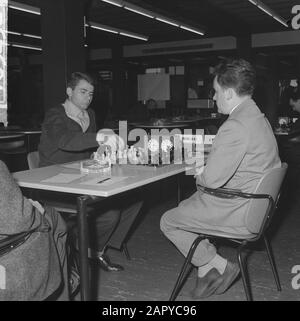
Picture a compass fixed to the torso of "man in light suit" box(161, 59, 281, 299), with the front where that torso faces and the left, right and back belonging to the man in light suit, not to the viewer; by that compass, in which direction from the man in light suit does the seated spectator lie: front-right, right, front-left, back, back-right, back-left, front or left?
left

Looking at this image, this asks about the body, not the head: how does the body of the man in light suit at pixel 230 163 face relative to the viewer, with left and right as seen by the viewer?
facing away from the viewer and to the left of the viewer

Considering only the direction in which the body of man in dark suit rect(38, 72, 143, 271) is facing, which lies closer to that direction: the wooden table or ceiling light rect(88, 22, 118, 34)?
the wooden table

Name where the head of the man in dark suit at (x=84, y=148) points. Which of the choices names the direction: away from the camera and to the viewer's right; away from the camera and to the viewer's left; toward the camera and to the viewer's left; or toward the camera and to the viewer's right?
toward the camera and to the viewer's right

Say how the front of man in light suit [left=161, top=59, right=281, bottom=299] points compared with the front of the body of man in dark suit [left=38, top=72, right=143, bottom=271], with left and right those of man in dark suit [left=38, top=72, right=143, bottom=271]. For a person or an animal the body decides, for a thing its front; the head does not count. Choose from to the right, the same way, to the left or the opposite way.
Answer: the opposite way

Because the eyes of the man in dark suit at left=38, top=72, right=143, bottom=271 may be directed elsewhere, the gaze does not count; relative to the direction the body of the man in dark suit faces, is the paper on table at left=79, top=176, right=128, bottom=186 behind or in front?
in front

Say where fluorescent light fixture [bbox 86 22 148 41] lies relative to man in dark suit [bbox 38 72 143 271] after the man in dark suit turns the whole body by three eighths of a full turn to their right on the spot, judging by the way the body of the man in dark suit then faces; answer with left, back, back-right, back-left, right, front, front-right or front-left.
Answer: right

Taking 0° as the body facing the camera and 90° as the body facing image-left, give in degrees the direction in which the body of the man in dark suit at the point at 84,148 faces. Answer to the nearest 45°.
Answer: approximately 315°

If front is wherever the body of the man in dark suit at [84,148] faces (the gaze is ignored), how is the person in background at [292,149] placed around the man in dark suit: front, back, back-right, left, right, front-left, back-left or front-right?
left

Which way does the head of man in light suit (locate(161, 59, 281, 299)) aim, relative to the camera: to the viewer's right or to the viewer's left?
to the viewer's left

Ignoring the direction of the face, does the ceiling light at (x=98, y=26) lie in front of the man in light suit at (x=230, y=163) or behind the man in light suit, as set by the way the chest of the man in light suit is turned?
in front
